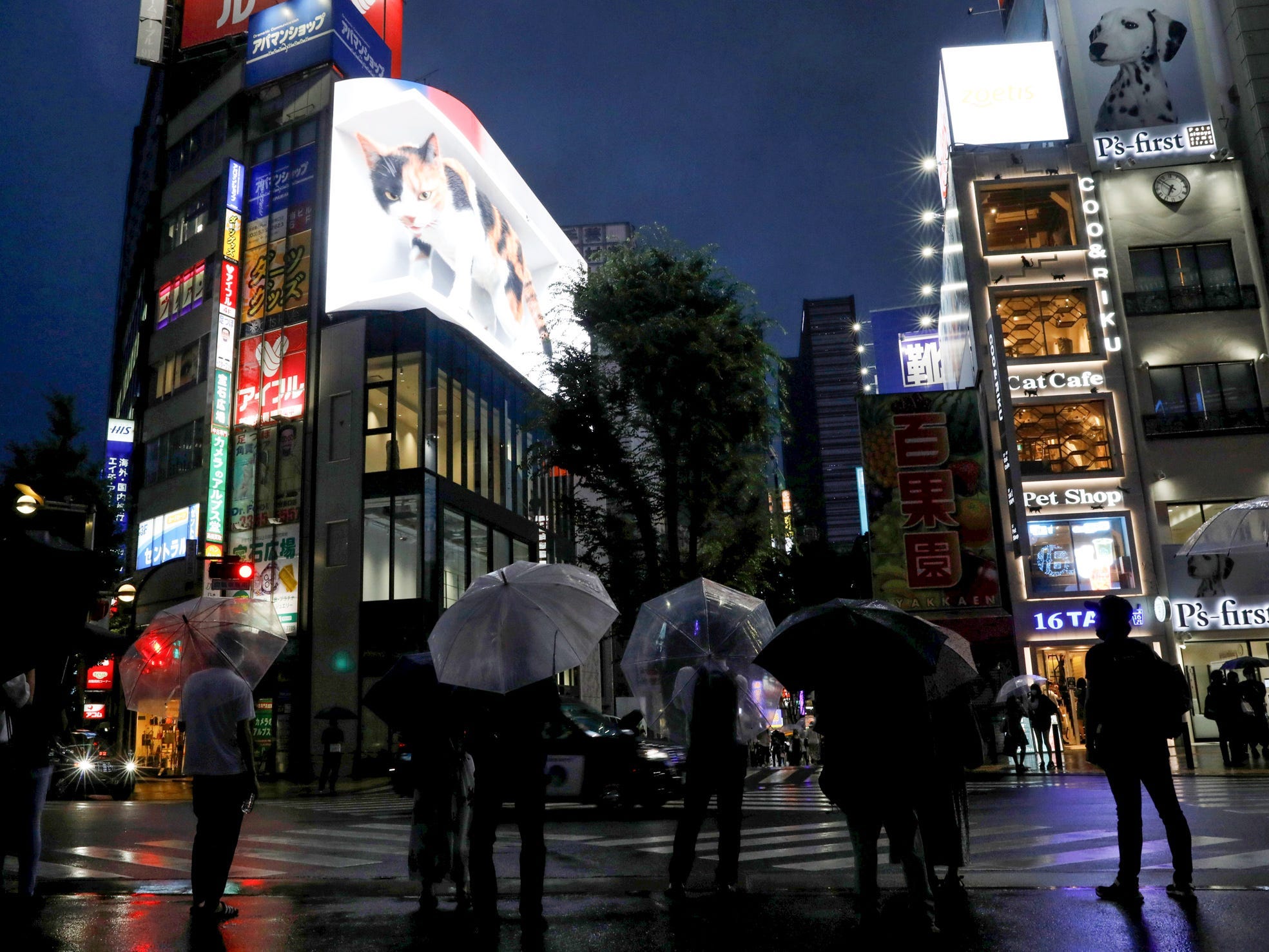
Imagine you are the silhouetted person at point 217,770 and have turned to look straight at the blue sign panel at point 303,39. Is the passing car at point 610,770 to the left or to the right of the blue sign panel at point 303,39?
right

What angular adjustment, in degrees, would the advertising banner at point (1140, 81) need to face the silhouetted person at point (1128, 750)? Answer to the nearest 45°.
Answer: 0° — it already faces them

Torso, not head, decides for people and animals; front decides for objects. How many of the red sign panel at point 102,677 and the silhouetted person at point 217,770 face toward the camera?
1

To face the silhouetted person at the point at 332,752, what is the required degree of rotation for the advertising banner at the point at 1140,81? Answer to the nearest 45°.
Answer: approximately 45° to its right

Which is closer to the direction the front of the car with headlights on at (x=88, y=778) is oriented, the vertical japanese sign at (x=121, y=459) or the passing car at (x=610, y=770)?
the passing car

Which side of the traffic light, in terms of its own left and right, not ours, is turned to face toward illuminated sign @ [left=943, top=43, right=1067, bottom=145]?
left

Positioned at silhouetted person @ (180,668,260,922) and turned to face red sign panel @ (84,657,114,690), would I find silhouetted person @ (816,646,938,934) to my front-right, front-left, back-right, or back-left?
back-right

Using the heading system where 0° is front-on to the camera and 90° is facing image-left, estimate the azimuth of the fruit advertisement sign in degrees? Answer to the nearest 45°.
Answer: approximately 0°

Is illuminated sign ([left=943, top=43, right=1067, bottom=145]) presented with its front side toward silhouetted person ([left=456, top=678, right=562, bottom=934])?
yes

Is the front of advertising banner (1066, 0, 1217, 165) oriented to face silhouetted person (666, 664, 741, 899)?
yes
